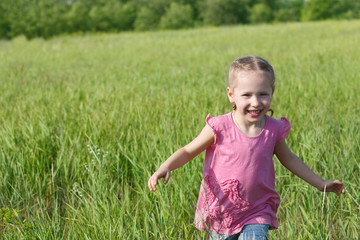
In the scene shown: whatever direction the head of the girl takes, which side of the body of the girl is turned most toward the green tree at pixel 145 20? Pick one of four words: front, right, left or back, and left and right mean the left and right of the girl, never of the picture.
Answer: back

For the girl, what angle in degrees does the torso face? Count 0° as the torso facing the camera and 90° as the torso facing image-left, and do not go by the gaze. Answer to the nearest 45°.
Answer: approximately 0°

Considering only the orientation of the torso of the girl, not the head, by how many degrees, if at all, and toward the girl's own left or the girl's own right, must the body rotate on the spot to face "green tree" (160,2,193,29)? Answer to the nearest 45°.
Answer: approximately 180°
